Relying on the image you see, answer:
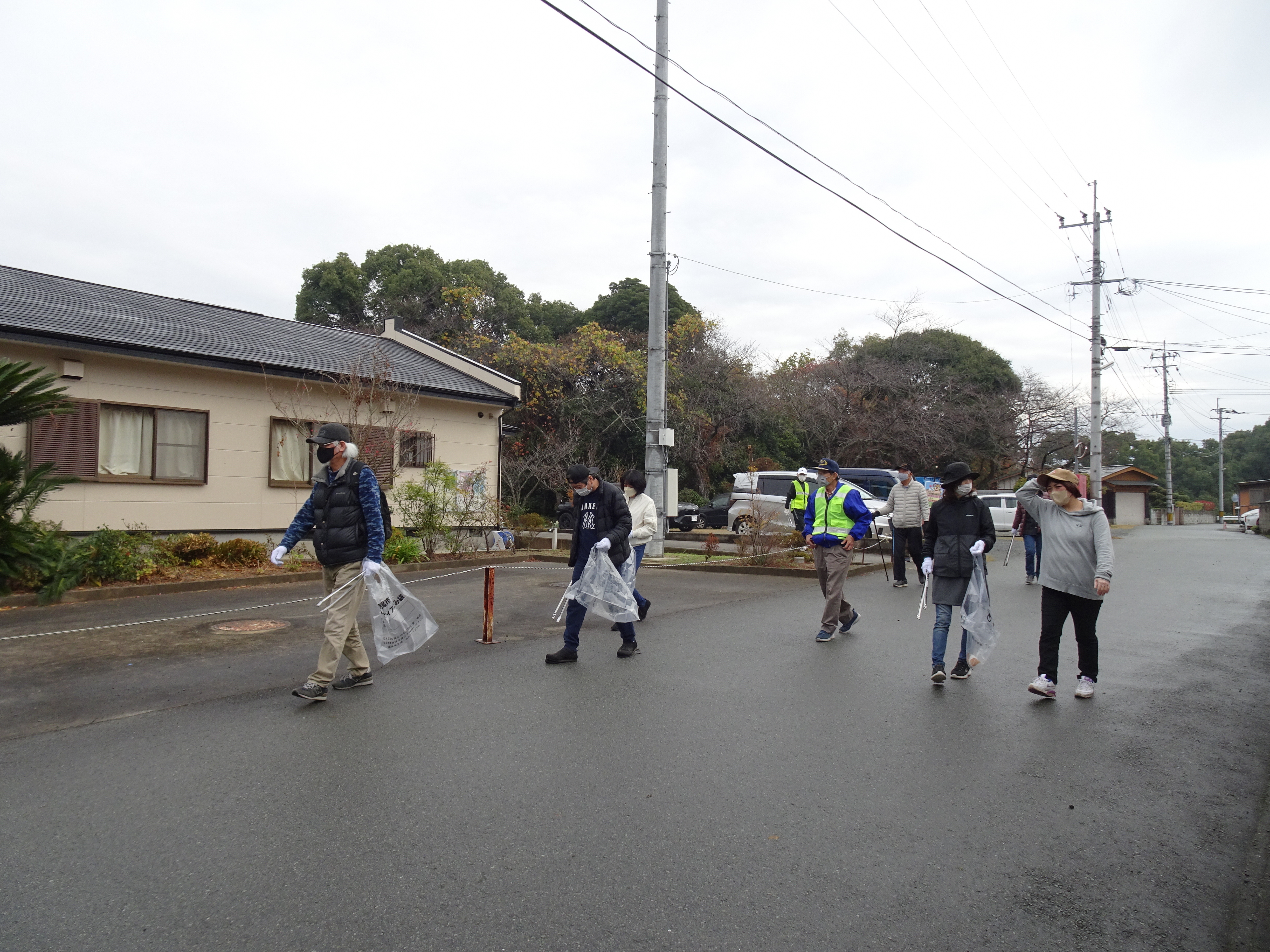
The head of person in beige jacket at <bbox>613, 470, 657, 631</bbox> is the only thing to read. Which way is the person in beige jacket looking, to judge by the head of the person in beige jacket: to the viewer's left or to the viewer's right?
to the viewer's left

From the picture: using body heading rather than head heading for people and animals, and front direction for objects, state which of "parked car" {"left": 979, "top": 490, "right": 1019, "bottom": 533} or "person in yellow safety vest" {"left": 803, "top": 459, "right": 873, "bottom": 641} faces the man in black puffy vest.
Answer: the person in yellow safety vest

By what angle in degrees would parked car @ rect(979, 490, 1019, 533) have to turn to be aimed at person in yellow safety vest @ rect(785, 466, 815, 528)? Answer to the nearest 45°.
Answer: approximately 90° to its right

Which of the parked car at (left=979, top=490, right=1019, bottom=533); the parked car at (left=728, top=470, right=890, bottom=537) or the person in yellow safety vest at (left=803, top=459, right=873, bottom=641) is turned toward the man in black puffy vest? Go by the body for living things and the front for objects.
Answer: the person in yellow safety vest

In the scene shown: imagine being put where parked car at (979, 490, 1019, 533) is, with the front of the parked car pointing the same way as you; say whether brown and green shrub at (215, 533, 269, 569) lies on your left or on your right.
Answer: on your right

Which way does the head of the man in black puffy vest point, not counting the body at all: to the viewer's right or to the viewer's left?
to the viewer's left

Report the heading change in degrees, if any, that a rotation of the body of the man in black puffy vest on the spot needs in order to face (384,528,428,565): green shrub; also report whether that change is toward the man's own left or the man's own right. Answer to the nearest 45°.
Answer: approximately 135° to the man's own right

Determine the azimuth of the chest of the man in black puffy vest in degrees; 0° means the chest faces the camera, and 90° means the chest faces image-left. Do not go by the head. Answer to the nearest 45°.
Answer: approximately 45°

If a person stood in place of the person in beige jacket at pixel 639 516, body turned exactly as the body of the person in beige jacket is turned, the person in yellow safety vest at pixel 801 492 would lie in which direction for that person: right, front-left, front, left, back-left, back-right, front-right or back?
back

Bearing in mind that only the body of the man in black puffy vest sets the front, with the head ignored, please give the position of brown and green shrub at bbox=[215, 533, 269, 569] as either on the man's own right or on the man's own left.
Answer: on the man's own right

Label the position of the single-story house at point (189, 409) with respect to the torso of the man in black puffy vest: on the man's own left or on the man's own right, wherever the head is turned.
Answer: on the man's own right

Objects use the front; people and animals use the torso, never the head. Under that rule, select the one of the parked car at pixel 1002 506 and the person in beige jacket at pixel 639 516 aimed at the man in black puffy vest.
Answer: the person in beige jacket

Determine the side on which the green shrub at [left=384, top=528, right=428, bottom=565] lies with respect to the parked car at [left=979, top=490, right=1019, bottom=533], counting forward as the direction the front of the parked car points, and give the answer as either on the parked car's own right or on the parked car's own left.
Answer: on the parked car's own right
